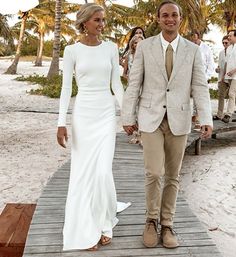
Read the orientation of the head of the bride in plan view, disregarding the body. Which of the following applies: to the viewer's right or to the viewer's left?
to the viewer's right

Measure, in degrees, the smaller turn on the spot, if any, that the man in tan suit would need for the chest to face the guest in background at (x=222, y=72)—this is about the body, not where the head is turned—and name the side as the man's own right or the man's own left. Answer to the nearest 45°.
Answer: approximately 180°

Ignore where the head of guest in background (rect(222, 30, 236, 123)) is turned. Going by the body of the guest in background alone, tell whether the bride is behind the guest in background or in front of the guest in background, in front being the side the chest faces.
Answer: in front

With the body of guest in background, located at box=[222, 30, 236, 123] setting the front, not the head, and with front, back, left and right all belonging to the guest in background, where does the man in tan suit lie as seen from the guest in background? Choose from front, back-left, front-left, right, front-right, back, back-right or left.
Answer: front-left

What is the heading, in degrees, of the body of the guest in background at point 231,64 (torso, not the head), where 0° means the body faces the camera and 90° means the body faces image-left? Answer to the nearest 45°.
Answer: approximately 45°

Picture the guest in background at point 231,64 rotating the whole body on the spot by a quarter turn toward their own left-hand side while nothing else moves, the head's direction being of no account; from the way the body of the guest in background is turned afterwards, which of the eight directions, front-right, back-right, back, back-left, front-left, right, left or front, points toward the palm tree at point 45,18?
back

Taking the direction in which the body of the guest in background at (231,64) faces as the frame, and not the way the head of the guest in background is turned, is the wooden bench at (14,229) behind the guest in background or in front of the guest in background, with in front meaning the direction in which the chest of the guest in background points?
in front

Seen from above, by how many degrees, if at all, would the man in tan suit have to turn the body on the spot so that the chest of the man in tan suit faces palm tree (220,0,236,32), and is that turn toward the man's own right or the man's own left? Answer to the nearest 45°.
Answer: approximately 180°

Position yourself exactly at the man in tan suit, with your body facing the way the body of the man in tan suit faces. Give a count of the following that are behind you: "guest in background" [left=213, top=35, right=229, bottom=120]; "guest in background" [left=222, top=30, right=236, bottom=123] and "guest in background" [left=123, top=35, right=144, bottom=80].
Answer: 3

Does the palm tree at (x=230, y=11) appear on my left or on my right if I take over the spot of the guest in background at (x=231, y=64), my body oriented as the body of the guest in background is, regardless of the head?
on my right

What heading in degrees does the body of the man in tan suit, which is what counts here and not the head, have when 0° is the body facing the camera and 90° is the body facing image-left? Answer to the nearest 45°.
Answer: approximately 0°
